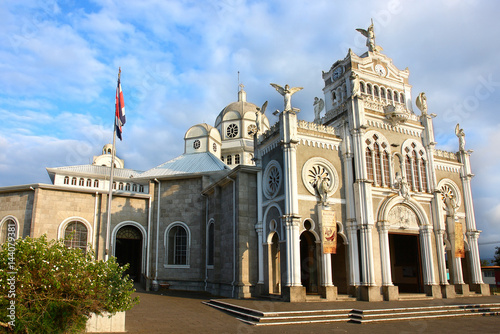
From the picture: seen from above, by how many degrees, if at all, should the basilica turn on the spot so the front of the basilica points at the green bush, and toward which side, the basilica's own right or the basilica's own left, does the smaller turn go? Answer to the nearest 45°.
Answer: approximately 90° to the basilica's own right

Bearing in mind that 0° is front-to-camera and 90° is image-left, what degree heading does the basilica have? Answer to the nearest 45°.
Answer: approximately 315°
